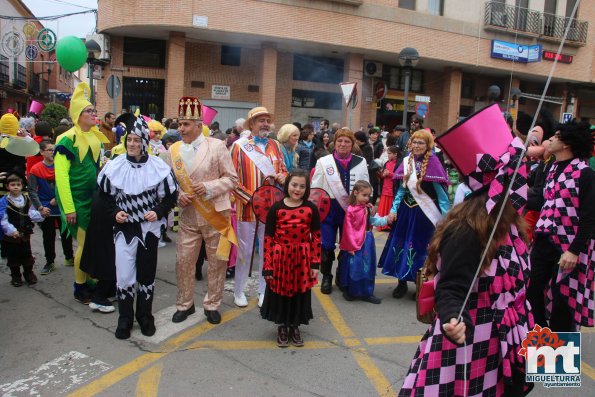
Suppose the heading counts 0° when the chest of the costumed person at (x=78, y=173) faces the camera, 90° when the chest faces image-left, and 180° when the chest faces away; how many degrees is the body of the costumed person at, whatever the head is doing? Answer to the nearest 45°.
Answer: approximately 315°

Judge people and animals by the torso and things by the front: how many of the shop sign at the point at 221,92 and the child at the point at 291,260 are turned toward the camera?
2

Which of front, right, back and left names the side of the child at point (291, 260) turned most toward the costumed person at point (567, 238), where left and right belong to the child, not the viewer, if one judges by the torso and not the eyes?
left

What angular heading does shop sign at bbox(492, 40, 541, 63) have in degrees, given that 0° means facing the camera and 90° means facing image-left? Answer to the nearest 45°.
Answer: approximately 0°

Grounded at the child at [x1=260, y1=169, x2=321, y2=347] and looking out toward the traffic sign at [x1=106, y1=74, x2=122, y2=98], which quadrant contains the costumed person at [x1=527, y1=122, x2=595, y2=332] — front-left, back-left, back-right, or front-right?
back-right

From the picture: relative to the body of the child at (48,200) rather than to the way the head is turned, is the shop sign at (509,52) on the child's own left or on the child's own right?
on the child's own left
